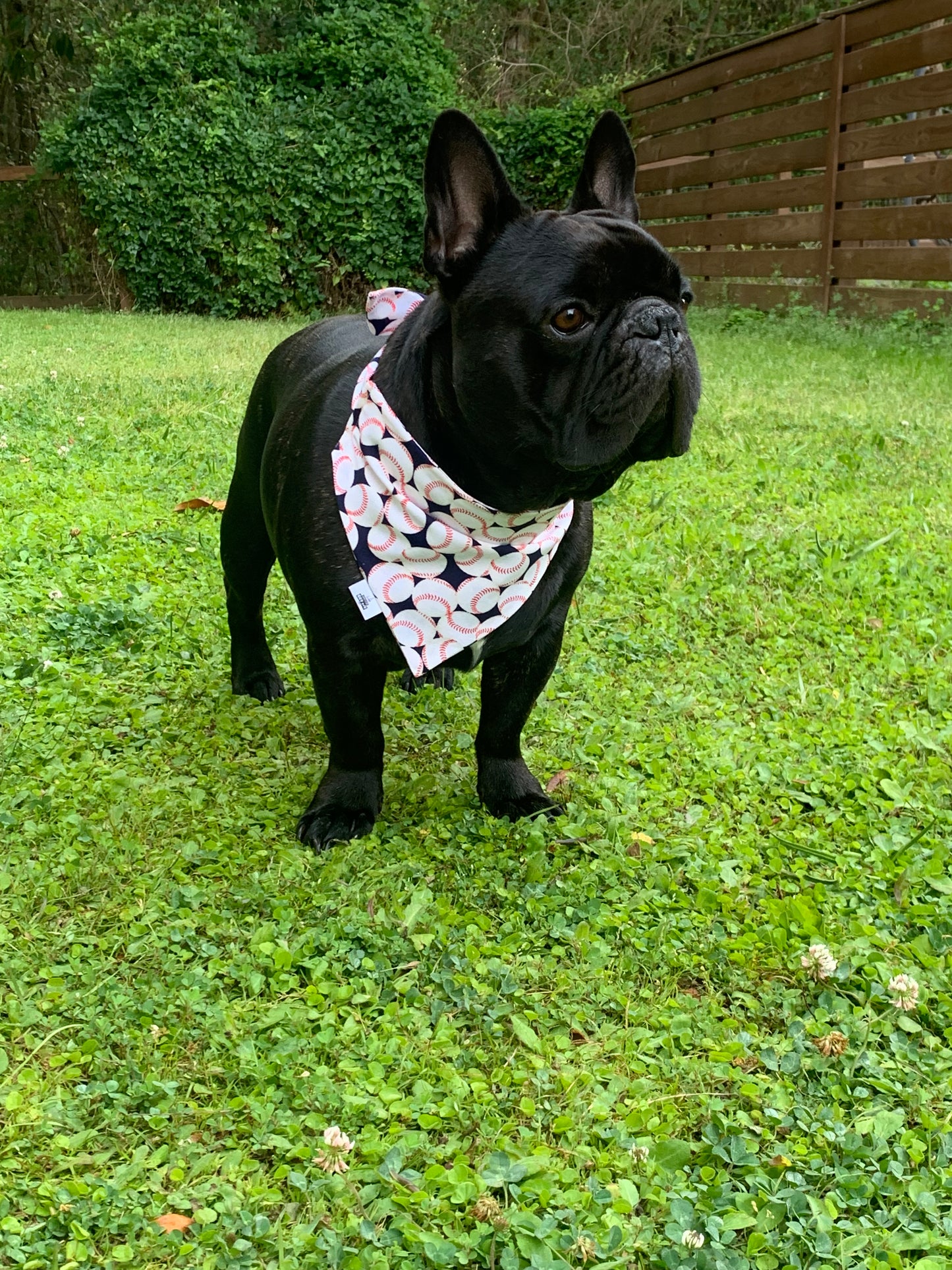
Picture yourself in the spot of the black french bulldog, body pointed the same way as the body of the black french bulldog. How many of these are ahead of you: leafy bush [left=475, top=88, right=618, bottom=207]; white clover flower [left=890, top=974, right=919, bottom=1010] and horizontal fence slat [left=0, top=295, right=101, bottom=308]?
1

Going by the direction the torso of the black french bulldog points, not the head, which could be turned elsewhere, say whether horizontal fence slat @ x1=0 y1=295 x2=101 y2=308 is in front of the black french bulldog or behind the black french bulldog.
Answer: behind

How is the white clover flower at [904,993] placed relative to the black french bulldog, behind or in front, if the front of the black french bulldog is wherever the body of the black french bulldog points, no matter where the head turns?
in front

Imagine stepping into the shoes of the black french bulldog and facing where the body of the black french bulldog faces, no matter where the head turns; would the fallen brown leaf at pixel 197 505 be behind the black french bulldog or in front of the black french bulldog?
behind

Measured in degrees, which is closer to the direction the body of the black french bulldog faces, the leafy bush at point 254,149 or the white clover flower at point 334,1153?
the white clover flower

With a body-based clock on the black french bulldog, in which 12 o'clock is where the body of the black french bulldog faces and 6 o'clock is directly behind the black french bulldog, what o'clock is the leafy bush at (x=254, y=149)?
The leafy bush is roughly at 7 o'clock from the black french bulldog.

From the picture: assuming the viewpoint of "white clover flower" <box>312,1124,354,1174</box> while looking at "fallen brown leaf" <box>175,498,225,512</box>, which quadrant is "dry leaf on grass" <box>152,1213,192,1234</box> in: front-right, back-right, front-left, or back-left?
back-left

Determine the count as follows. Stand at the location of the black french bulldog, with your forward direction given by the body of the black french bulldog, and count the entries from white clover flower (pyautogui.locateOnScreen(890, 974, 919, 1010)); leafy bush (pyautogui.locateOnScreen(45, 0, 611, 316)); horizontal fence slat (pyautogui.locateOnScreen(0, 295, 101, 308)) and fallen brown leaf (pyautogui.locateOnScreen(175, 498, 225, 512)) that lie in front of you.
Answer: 1

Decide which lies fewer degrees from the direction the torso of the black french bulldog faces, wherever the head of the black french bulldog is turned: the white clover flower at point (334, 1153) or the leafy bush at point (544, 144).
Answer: the white clover flower

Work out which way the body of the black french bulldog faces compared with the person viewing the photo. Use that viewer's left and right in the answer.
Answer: facing the viewer and to the right of the viewer

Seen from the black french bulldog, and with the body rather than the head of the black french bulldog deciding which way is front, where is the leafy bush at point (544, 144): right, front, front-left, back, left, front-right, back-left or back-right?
back-left

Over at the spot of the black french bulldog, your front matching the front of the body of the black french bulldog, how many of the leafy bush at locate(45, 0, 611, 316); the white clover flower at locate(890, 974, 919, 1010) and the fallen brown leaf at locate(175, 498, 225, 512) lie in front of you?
1
